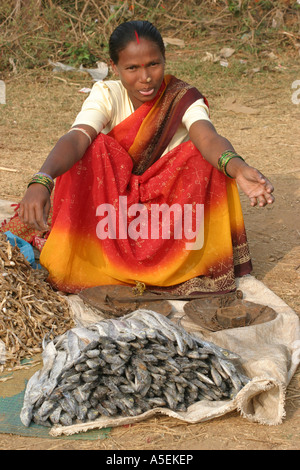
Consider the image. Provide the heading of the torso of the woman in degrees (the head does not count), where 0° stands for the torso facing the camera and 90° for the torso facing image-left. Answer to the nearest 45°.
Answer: approximately 0°
